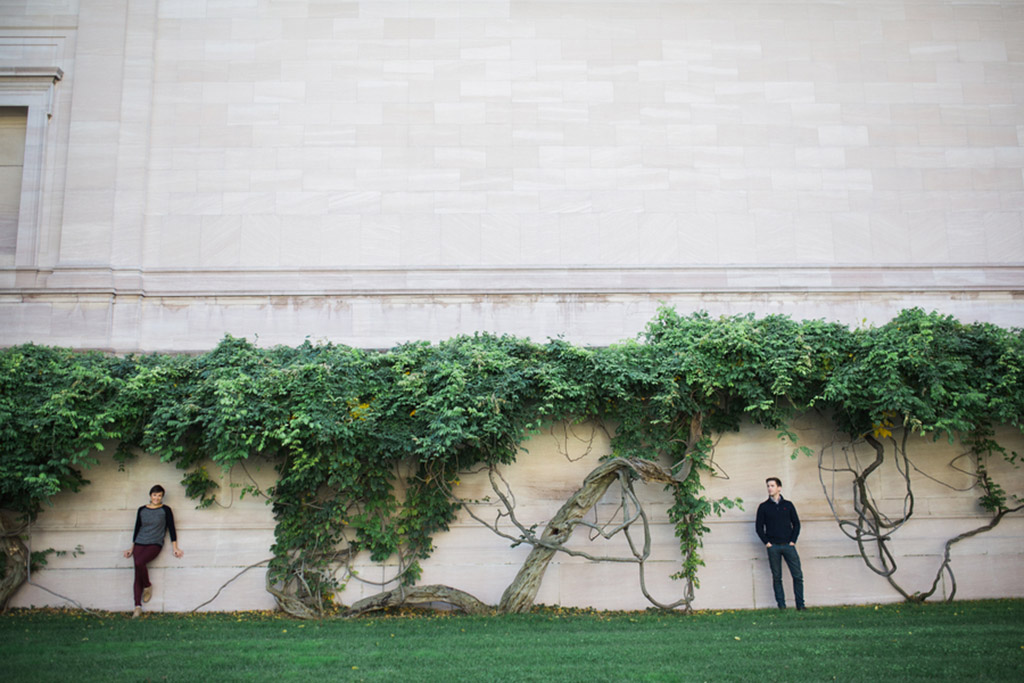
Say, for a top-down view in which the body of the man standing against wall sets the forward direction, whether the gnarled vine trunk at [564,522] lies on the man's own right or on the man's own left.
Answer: on the man's own right

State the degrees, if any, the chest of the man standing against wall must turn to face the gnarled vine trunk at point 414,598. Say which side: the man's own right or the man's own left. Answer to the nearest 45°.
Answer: approximately 90° to the man's own right

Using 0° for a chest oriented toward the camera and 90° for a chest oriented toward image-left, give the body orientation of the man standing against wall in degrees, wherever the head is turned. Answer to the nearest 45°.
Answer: approximately 0°

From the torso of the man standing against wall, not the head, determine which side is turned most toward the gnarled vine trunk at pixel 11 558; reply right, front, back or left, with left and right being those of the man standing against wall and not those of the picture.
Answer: right
